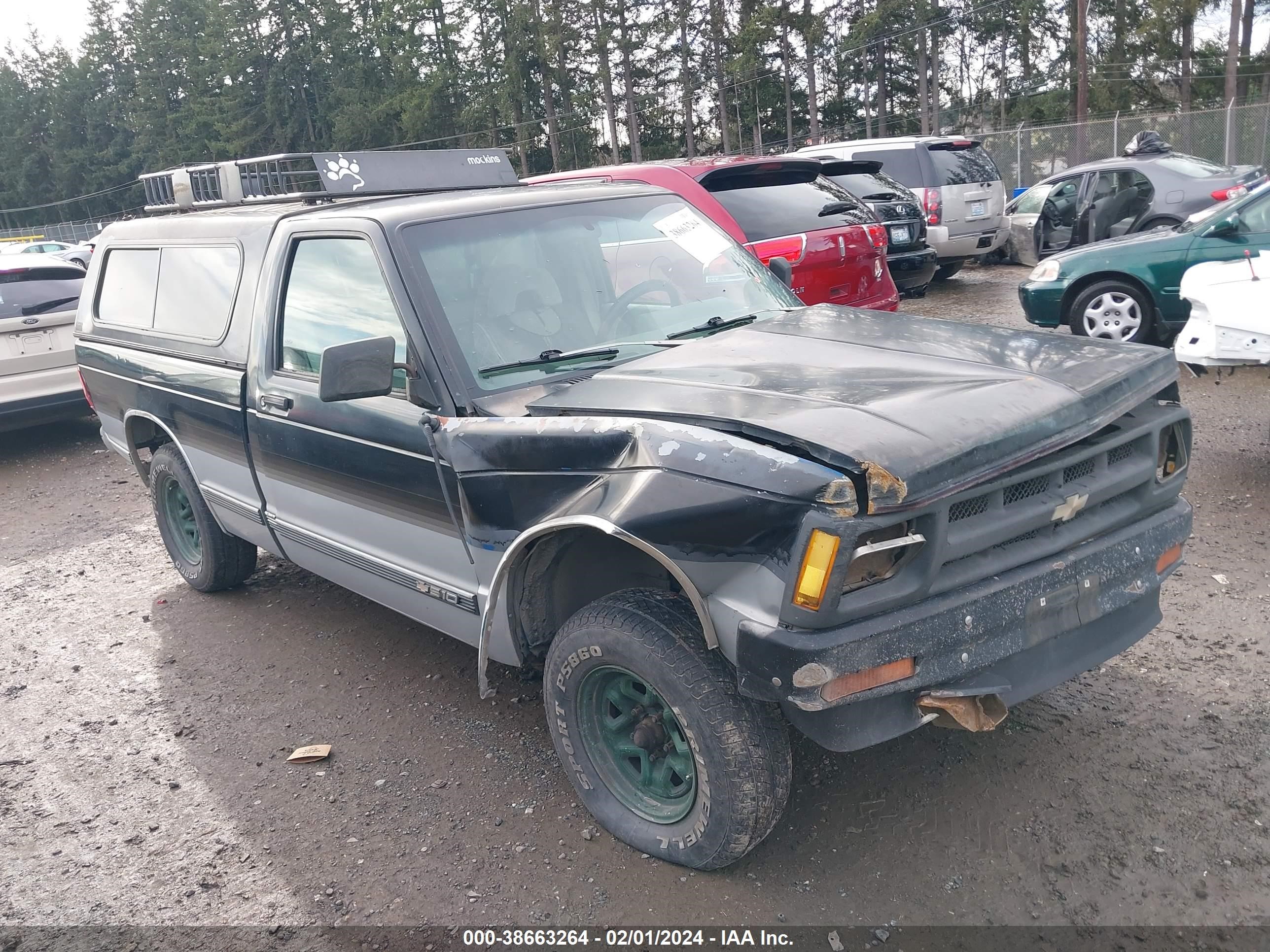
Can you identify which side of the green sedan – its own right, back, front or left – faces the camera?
left

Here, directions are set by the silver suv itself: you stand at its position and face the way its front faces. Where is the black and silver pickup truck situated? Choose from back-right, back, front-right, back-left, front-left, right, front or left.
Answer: back-left

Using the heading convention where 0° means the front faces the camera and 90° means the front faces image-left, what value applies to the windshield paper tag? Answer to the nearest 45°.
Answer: approximately 315°

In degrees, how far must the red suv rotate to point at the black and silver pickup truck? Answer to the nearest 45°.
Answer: approximately 135° to its left

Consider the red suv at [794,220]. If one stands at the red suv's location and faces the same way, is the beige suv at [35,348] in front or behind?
in front

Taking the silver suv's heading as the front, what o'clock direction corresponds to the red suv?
The red suv is roughly at 8 o'clock from the silver suv.

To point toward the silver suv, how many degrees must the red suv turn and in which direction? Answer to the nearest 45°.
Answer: approximately 45° to its right

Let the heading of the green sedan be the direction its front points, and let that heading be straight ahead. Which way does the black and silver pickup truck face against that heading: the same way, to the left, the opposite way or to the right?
the opposite way

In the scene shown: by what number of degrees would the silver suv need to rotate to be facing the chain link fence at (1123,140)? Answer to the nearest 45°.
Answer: approximately 45° to its right
